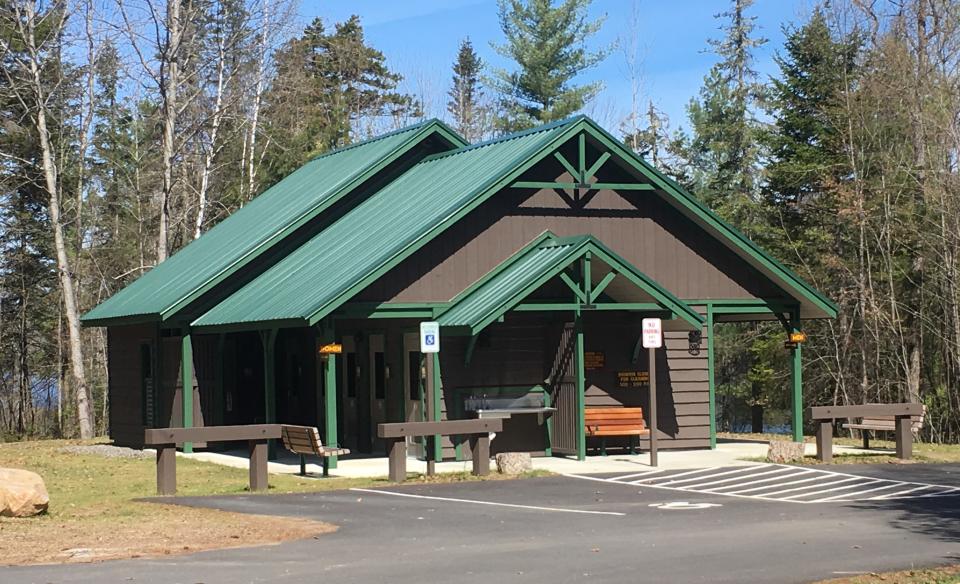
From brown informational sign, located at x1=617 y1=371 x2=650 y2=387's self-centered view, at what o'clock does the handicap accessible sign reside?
The handicap accessible sign is roughly at 1 o'clock from the brown informational sign.

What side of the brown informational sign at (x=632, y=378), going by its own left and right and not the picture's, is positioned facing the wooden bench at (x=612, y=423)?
front

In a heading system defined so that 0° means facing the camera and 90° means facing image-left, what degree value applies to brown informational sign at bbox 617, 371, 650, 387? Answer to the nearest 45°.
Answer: approximately 0°

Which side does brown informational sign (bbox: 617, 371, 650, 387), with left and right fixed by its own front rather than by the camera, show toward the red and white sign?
front

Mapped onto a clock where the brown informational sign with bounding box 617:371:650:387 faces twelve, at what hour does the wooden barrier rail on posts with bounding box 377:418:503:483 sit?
The wooden barrier rail on posts is roughly at 1 o'clock from the brown informational sign.

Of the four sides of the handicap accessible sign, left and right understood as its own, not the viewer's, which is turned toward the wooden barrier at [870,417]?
left

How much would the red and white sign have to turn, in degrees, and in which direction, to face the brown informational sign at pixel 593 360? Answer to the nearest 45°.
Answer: approximately 180°

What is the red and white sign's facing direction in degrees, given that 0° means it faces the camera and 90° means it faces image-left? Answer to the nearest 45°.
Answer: approximately 0°

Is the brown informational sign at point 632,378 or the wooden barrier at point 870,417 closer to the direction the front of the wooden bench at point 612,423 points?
the wooden barrier
